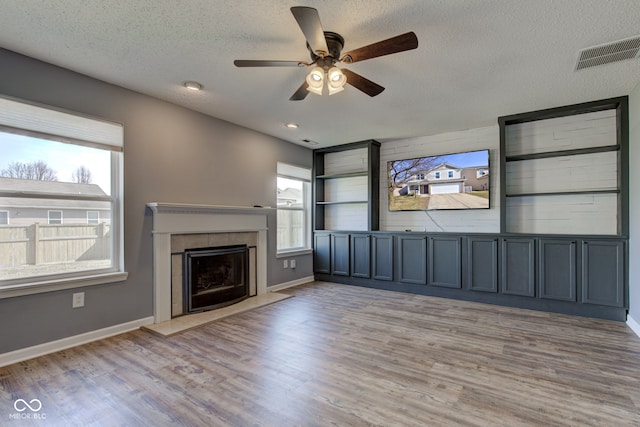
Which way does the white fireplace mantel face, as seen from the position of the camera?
facing the viewer and to the right of the viewer

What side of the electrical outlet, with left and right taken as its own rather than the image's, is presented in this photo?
front

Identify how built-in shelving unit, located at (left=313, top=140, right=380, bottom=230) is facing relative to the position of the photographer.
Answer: facing the viewer and to the left of the viewer

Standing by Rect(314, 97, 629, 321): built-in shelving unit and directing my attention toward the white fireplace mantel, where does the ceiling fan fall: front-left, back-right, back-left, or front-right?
front-left

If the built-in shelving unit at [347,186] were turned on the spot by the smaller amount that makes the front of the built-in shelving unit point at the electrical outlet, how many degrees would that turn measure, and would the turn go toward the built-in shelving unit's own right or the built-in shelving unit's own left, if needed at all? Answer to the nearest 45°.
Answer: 0° — it already faces it

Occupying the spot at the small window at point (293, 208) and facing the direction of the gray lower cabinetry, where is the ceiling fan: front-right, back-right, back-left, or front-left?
front-right

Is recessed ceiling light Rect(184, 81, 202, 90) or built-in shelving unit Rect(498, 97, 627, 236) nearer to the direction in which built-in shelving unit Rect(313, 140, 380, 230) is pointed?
the recessed ceiling light

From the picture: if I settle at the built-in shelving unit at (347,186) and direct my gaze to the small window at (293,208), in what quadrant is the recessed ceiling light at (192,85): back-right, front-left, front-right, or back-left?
front-left

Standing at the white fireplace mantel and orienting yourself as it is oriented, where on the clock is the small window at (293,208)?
The small window is roughly at 9 o'clock from the white fireplace mantel.

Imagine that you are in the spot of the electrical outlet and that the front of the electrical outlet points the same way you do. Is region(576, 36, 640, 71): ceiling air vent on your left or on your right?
on your left

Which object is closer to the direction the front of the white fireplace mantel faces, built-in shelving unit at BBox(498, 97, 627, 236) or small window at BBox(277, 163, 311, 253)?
the built-in shelving unit

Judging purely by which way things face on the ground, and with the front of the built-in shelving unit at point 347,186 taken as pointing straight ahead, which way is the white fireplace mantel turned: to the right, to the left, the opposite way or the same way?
to the left

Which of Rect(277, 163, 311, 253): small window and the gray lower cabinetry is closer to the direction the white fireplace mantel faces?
the gray lower cabinetry

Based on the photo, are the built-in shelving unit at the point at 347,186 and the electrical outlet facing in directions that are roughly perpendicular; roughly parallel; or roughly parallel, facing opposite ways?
roughly perpendicular

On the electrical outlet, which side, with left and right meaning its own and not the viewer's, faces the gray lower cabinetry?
left

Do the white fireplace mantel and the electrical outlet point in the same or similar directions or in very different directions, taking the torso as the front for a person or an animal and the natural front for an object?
same or similar directions

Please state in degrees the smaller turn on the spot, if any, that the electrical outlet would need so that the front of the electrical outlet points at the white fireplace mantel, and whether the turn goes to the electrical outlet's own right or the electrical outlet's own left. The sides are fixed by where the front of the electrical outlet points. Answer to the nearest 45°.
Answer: approximately 90° to the electrical outlet's own left

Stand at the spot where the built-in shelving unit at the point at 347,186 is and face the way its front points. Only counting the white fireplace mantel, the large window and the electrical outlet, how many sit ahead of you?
3
